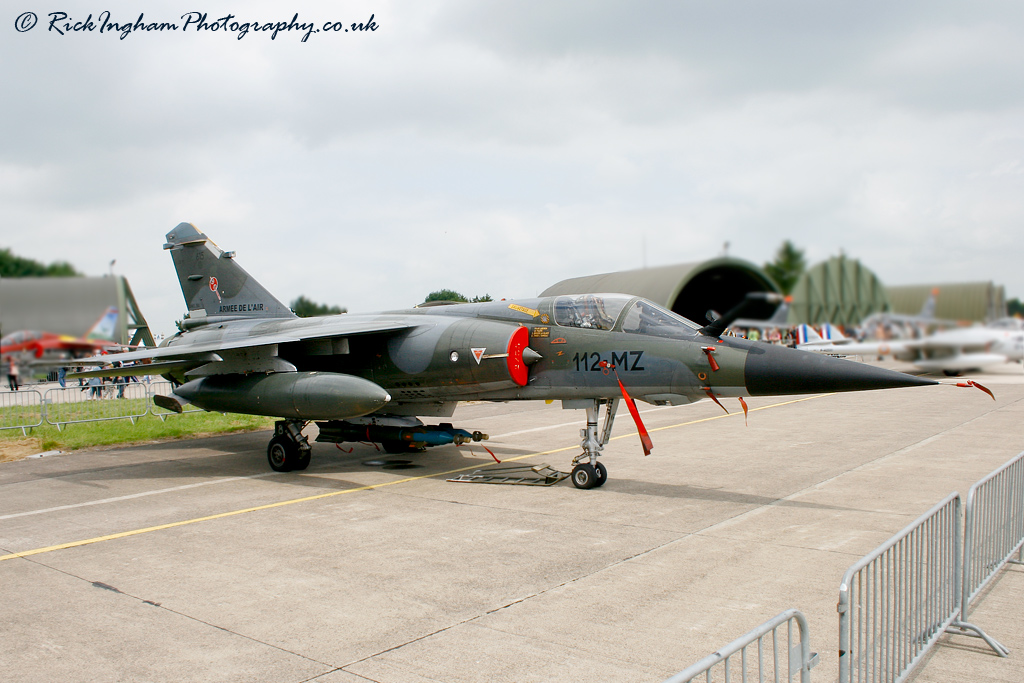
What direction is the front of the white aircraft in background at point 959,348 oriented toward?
to the viewer's right

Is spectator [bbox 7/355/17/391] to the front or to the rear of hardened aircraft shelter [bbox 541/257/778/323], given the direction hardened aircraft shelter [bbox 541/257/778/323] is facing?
to the rear

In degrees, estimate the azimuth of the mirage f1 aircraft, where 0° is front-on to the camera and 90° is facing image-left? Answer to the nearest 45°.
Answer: approximately 315°

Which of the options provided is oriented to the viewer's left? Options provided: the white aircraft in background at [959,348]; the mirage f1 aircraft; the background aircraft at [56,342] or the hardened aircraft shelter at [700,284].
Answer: the background aircraft

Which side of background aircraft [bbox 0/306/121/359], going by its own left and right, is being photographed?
left

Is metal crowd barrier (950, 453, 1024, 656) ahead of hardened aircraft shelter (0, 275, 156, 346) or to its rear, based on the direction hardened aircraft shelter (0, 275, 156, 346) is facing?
ahead

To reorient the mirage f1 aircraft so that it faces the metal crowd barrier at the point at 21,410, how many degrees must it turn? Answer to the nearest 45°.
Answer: approximately 180°

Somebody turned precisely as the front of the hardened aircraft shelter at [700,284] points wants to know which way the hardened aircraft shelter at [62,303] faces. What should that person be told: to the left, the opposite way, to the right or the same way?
to the left

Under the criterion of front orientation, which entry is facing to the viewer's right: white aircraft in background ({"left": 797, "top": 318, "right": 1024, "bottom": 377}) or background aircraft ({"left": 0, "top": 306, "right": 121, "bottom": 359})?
the white aircraft in background

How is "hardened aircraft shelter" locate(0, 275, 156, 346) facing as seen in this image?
to the viewer's right
